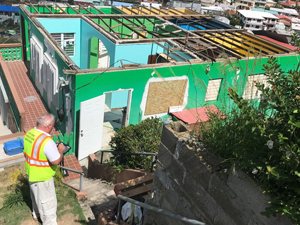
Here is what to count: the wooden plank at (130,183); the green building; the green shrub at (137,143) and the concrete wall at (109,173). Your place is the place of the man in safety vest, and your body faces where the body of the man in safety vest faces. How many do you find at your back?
0

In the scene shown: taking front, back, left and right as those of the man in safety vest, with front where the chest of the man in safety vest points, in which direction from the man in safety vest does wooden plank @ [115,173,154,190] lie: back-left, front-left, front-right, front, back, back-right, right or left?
front-right

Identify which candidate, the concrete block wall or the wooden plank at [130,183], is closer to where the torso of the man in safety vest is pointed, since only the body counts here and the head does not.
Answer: the wooden plank

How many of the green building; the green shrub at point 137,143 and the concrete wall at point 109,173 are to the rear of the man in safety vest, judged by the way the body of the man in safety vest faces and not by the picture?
0

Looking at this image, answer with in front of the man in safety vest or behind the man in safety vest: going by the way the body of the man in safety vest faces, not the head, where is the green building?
in front

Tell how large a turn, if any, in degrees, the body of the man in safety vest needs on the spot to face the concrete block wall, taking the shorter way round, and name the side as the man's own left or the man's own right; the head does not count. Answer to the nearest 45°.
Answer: approximately 90° to the man's own right

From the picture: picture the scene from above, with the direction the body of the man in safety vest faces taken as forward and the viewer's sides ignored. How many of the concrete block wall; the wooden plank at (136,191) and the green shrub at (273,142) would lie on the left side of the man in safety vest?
0

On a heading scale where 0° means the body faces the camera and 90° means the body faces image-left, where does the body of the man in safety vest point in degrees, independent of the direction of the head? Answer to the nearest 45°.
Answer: approximately 225°

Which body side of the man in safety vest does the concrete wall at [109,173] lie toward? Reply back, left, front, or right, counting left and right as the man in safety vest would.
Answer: front

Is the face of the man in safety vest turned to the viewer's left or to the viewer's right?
to the viewer's right

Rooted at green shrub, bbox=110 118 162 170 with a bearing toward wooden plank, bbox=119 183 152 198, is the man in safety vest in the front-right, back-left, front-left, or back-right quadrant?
front-right
